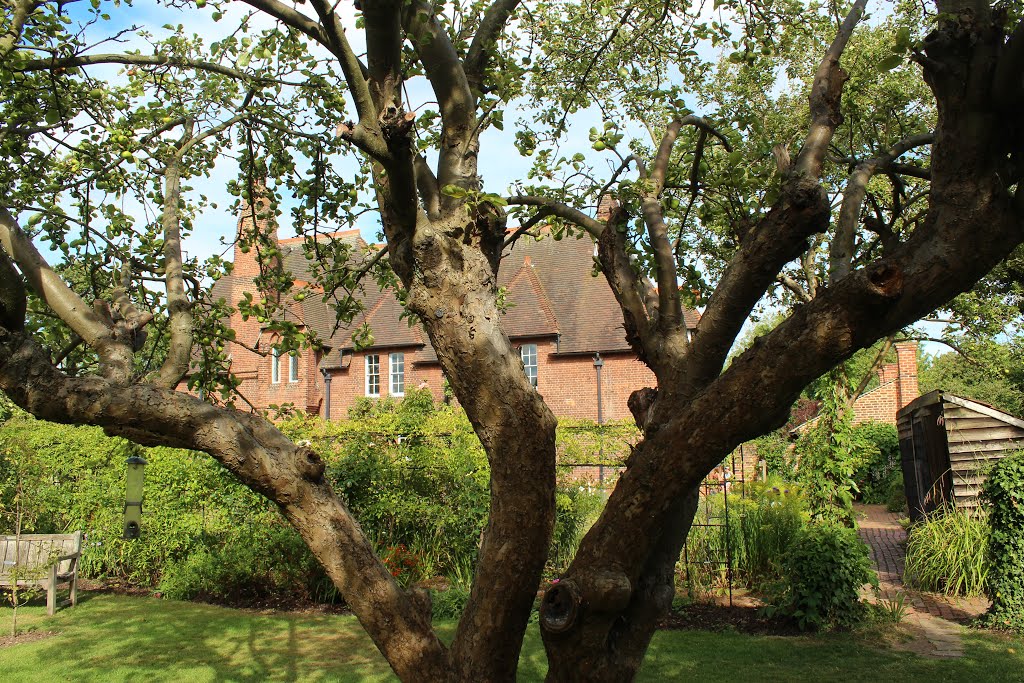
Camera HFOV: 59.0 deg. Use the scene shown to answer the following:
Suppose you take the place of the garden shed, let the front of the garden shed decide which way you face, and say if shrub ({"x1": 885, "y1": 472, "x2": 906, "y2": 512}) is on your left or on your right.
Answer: on your right

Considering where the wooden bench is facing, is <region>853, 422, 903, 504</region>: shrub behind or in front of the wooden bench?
behind

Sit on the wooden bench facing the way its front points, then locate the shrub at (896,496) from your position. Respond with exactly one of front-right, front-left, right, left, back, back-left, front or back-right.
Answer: back-left

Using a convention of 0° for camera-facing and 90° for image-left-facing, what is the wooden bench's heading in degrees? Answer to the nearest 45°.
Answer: approximately 45°

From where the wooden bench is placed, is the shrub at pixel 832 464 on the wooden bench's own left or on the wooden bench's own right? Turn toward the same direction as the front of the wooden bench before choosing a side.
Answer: on the wooden bench's own left

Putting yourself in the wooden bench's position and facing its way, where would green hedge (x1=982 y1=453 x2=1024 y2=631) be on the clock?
The green hedge is roughly at 9 o'clock from the wooden bench.

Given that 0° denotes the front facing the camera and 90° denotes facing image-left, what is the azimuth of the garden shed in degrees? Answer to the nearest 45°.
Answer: approximately 45°

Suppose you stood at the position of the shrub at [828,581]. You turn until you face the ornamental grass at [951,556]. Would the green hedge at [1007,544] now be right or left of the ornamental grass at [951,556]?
right

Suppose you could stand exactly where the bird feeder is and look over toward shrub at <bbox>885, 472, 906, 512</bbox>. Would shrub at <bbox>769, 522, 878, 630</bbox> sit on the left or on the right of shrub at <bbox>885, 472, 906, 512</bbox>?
right

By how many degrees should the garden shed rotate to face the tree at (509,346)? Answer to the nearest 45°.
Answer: approximately 45° to its left
